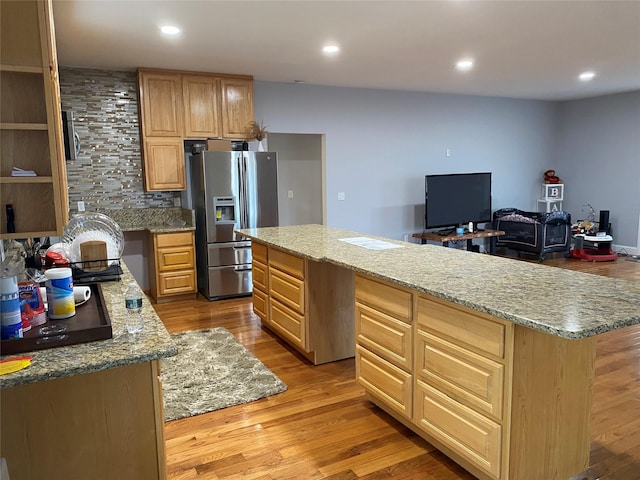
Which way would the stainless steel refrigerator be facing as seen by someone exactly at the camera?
facing the viewer

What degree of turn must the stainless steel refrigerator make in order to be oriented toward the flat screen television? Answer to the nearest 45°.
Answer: approximately 90° to its left

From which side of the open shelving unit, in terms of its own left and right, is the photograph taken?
front

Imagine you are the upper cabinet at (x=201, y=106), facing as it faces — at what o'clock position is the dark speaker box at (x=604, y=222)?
The dark speaker box is roughly at 9 o'clock from the upper cabinet.

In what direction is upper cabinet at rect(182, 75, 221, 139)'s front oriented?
toward the camera

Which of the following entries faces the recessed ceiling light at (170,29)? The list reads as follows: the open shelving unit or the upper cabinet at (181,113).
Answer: the upper cabinet

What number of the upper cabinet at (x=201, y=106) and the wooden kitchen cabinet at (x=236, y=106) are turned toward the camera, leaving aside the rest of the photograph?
2

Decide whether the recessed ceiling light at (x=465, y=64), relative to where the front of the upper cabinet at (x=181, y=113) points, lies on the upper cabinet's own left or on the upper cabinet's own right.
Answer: on the upper cabinet's own left

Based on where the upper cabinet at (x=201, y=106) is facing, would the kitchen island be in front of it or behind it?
in front

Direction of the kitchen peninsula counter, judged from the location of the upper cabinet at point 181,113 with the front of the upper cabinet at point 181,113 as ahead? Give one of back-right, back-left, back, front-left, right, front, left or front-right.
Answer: front

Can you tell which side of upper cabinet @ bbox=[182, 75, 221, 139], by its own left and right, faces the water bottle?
front

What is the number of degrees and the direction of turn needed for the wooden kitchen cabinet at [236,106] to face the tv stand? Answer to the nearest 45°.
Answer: approximately 90° to its left
